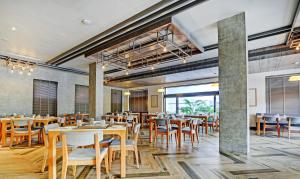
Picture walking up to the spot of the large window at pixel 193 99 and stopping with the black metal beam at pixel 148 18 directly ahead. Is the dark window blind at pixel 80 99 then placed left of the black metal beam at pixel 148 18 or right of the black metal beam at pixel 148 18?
right

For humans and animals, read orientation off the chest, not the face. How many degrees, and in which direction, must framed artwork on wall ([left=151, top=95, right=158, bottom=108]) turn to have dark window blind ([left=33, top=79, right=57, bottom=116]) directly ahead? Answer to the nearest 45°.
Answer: approximately 45° to its right

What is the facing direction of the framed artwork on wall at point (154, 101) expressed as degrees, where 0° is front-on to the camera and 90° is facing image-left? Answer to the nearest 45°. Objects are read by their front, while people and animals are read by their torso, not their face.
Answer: approximately 0°

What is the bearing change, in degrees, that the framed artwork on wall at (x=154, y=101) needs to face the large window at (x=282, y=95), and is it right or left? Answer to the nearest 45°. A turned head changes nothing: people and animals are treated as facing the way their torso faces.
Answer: approximately 45° to its left

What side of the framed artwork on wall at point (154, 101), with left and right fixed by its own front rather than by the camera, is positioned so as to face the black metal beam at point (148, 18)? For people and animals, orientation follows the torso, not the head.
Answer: front

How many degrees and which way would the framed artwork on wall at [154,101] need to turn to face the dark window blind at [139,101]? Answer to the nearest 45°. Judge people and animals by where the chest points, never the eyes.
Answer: approximately 135° to its right

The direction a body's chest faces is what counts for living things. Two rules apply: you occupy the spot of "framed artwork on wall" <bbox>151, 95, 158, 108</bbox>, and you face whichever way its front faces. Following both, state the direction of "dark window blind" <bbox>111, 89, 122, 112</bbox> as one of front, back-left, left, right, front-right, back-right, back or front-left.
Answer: right

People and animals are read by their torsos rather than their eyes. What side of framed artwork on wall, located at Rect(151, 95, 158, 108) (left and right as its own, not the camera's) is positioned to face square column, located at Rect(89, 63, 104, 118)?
front

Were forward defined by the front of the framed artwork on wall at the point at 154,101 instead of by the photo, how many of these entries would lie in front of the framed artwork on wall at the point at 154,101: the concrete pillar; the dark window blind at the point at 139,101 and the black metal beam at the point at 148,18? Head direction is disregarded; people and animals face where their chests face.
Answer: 2

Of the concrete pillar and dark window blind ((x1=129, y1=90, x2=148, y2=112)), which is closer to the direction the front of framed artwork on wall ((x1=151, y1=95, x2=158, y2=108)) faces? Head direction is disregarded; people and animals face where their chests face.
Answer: the concrete pillar
